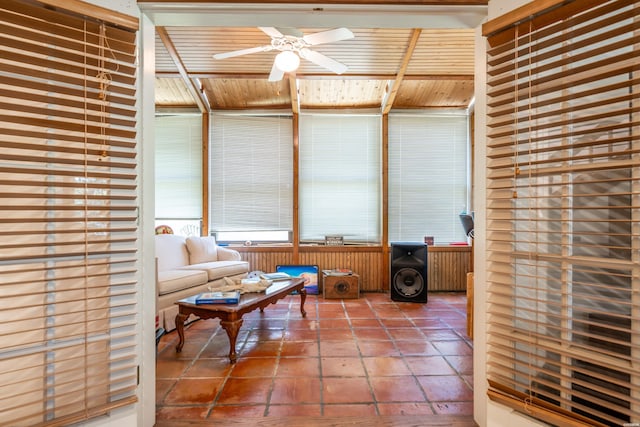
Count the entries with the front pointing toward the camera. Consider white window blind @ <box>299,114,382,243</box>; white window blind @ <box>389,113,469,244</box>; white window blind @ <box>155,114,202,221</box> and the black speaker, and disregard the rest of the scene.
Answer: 4

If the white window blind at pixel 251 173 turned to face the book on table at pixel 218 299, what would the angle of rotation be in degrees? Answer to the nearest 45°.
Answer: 0° — it already faces it

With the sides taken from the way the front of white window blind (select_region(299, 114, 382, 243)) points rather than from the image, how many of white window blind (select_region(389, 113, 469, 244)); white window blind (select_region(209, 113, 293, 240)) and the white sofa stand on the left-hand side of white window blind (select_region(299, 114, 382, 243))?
1

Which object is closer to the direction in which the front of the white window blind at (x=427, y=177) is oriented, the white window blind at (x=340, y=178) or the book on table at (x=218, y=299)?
the book on table

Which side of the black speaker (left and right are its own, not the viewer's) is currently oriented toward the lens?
front

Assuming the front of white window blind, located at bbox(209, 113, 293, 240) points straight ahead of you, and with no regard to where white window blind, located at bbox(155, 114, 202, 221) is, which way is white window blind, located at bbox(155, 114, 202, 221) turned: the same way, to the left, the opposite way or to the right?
the same way

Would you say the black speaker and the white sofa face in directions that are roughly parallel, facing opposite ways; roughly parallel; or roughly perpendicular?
roughly perpendicular

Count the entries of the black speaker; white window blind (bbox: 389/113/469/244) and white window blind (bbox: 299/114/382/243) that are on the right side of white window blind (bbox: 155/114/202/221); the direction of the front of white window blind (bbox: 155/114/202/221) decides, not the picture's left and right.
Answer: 0

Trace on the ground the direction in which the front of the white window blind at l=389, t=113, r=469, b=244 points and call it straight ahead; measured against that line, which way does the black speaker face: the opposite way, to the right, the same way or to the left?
the same way

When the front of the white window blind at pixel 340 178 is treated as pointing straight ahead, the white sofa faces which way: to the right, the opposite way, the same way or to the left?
to the left

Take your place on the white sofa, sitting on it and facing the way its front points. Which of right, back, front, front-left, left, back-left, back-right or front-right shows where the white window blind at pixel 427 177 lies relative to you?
front-left

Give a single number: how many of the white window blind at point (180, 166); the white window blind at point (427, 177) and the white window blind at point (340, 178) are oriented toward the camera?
3

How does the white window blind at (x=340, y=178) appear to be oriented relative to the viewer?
toward the camera
